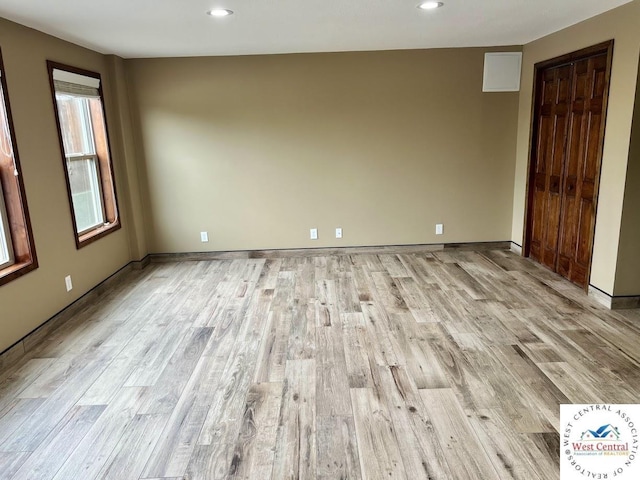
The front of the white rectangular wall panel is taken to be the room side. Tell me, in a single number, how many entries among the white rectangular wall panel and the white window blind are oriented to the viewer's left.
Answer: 0

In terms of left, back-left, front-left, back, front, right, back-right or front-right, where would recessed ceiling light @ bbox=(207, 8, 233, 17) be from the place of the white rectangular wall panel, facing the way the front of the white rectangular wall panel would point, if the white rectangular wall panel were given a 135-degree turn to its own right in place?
left

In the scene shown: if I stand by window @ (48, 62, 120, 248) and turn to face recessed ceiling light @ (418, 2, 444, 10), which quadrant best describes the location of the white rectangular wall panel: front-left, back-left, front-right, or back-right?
front-left

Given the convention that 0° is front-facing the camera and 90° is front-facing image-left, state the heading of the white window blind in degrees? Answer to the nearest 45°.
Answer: approximately 315°

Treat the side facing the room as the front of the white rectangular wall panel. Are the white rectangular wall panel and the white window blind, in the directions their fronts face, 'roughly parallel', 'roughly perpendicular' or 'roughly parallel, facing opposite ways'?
roughly perpendicular

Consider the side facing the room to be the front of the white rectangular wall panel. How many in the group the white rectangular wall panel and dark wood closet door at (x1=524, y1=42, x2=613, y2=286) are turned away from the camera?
0

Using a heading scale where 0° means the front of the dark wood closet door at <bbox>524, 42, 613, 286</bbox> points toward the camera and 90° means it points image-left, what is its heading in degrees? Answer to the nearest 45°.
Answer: approximately 45°

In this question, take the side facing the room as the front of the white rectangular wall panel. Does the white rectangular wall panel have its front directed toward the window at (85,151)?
no

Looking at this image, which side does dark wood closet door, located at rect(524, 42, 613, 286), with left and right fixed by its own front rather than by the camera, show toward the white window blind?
front

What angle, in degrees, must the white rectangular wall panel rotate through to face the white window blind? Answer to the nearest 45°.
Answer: approximately 45° to its right

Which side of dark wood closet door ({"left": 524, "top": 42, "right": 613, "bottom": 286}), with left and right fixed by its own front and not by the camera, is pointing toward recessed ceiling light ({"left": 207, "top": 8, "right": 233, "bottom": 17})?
front

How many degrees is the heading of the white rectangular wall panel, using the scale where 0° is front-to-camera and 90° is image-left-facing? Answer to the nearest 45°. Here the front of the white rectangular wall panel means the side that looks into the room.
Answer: approximately 0°

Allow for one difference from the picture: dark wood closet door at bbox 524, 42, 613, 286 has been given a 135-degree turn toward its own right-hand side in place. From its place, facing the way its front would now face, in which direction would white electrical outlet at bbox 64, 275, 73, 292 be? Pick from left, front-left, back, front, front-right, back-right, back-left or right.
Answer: back-left

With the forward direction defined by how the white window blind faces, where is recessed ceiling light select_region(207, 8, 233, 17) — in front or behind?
in front

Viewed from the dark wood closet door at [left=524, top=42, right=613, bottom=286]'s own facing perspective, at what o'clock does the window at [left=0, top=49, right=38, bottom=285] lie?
The window is roughly at 12 o'clock from the dark wood closet door.

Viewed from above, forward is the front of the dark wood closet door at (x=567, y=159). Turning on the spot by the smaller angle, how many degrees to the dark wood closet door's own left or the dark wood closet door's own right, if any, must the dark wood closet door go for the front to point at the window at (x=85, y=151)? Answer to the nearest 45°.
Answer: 0° — it already faces it

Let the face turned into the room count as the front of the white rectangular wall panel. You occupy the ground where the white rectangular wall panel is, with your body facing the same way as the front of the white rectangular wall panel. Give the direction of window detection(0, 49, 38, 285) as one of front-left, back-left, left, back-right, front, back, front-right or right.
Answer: front-right

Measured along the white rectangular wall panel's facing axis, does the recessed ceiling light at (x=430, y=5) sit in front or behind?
in front
